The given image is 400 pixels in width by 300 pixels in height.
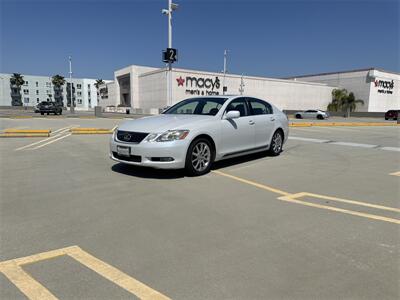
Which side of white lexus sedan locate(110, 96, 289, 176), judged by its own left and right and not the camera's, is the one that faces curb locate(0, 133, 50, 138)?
right

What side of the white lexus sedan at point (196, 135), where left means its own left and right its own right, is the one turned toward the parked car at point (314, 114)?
back

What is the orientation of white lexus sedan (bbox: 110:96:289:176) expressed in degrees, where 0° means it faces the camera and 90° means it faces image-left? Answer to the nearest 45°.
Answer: approximately 45°

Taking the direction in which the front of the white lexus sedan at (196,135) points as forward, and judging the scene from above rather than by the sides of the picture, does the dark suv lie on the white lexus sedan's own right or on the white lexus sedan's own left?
on the white lexus sedan's own right

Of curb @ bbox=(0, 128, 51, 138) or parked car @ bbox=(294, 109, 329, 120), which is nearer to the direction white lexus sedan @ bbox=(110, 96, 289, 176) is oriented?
the curb

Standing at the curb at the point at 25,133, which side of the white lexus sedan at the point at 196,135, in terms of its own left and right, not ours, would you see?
right

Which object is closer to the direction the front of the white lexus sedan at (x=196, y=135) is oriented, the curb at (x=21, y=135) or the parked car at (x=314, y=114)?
the curb
